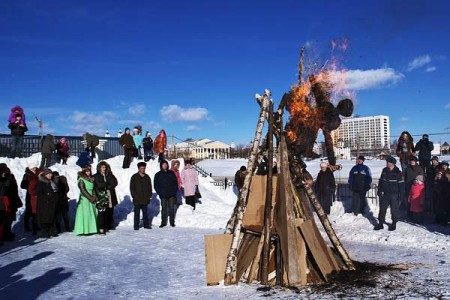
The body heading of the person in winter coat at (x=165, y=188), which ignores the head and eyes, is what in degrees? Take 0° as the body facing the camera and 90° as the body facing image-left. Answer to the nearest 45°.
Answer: approximately 0°

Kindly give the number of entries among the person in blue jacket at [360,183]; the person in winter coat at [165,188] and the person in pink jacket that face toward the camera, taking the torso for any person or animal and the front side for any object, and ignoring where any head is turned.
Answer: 3

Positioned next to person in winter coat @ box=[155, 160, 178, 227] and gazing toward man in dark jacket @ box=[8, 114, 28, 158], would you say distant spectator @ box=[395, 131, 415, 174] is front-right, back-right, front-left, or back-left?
back-right

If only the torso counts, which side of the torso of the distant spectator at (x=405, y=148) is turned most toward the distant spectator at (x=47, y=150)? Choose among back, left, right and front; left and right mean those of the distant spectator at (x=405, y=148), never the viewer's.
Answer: right

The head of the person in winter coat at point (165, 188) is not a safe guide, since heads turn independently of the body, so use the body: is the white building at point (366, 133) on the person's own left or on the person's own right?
on the person's own left

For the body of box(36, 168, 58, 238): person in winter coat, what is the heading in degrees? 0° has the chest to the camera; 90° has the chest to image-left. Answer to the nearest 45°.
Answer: approximately 315°

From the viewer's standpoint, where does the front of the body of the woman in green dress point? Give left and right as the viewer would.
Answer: facing the viewer and to the right of the viewer

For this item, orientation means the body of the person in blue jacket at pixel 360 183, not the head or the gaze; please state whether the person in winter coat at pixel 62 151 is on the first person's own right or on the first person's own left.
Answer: on the first person's own right

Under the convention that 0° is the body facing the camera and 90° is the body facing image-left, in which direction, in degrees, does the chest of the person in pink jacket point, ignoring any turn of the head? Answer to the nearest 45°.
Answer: approximately 0°
